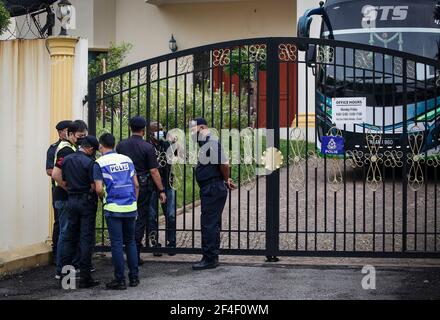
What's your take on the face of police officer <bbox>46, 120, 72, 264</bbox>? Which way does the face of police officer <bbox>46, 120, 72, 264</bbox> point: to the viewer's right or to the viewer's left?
to the viewer's right

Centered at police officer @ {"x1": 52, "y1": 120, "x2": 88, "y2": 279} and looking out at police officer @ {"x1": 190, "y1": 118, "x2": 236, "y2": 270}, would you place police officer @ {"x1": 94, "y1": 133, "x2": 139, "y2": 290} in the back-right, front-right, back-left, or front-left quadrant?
front-right

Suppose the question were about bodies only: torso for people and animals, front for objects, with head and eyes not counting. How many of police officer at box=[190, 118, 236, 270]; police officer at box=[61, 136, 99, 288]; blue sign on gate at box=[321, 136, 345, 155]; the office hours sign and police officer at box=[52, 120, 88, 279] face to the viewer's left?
1

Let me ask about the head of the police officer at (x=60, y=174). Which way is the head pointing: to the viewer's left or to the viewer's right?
to the viewer's right

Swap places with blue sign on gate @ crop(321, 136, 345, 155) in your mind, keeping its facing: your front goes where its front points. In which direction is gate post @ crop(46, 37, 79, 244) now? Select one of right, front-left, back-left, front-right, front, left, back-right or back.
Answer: right

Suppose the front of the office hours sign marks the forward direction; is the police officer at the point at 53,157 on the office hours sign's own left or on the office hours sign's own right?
on the office hours sign's own right

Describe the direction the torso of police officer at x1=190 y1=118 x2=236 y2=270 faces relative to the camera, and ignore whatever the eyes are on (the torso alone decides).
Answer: to the viewer's left

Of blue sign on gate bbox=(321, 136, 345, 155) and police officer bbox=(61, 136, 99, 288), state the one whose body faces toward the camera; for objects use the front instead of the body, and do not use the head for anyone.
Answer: the blue sign on gate

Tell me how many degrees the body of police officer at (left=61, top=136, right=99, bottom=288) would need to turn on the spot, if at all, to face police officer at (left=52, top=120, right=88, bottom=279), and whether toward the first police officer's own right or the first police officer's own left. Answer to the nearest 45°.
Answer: approximately 90° to the first police officer's own left

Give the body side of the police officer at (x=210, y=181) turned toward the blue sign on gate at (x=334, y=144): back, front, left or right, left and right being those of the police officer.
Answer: back

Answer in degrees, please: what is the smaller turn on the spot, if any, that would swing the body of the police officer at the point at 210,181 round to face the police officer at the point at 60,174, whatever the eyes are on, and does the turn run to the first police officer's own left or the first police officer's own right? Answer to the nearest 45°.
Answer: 0° — they already face them

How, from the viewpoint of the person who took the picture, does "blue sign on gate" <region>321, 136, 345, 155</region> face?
facing the viewer

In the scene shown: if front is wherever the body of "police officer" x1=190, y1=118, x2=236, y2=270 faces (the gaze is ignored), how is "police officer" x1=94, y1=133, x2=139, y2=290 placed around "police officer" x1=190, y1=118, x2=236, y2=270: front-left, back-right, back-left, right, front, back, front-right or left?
front-left

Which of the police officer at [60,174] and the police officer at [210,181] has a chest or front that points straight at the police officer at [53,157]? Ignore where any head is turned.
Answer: the police officer at [210,181]

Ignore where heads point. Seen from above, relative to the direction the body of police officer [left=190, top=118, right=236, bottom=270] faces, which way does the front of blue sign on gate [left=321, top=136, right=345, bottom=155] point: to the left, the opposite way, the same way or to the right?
to the left

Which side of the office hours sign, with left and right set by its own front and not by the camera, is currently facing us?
front
